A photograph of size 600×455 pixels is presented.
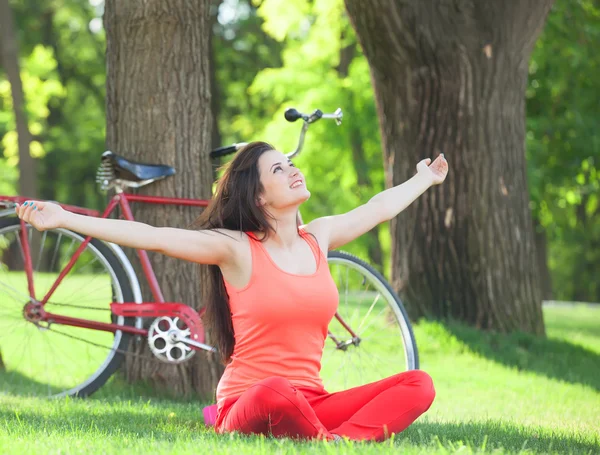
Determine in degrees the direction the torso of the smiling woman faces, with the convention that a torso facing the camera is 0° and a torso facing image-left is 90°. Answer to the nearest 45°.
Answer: approximately 315°

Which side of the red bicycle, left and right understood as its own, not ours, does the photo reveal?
right

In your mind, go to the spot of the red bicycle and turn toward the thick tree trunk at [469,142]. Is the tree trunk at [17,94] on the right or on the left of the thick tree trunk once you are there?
left

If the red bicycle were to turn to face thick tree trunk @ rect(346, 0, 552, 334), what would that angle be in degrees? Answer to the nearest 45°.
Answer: approximately 45° to its left

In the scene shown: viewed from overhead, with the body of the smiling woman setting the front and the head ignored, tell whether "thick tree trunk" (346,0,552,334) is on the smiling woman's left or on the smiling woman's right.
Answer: on the smiling woman's left

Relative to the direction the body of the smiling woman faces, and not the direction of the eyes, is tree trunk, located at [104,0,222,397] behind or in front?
behind
